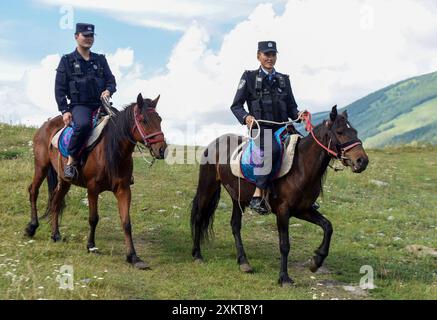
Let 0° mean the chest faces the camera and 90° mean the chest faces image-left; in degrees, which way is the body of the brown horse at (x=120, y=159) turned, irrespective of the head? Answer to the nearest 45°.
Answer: approximately 315°

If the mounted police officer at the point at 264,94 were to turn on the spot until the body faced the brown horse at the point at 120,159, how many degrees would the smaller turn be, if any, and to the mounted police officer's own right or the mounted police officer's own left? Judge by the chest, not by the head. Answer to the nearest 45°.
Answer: approximately 135° to the mounted police officer's own right

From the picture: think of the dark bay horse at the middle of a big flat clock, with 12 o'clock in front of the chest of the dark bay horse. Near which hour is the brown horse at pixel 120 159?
The brown horse is roughly at 5 o'clock from the dark bay horse.

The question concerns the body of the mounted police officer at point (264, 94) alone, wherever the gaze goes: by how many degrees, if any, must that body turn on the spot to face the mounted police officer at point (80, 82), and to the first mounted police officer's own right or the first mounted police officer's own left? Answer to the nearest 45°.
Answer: approximately 135° to the first mounted police officer's own right

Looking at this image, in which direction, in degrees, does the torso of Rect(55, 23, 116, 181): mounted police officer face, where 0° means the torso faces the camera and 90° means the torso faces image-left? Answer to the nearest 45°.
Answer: approximately 315°
